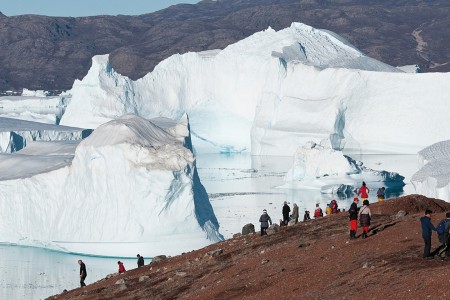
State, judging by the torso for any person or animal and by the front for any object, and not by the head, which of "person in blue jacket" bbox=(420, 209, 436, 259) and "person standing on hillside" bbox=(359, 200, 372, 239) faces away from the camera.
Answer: the person standing on hillside

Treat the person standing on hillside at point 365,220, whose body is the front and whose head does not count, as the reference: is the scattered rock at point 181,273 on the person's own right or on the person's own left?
on the person's own left

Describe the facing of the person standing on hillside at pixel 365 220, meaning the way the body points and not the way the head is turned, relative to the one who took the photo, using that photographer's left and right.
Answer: facing away from the viewer

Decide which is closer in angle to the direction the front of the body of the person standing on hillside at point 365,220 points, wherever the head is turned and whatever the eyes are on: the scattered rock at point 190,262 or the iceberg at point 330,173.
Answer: the iceberg

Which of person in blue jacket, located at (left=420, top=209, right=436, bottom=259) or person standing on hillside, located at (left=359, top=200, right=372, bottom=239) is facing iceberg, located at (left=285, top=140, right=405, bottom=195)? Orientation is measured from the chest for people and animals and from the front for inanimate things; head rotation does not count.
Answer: the person standing on hillside
